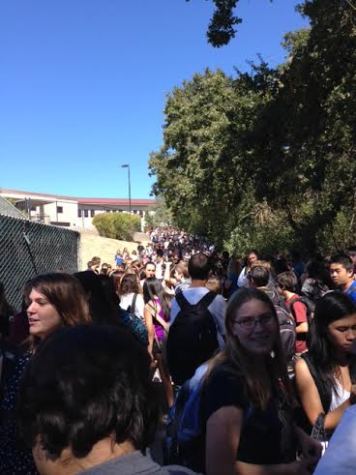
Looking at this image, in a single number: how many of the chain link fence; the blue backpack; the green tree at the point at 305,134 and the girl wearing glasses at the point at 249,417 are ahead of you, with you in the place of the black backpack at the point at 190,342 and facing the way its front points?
2

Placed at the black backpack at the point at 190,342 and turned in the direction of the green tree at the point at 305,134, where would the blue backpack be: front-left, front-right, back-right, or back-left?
back-right

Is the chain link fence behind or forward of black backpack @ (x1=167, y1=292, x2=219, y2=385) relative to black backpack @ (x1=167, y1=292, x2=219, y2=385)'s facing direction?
behind

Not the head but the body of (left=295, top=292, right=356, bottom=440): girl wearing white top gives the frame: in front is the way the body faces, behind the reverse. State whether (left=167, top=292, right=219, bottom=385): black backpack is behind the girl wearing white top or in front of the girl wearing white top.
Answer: behind

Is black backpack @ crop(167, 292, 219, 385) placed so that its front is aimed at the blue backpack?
yes

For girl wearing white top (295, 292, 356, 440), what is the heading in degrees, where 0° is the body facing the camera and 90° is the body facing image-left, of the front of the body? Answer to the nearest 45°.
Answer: approximately 315°

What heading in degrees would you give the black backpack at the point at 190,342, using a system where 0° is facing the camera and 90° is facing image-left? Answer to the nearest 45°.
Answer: approximately 0°

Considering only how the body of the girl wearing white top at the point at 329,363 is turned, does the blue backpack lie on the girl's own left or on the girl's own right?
on the girl's own right

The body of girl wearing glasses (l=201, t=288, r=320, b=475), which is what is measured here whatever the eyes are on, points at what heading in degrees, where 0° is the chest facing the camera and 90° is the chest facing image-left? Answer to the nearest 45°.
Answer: approximately 315°
